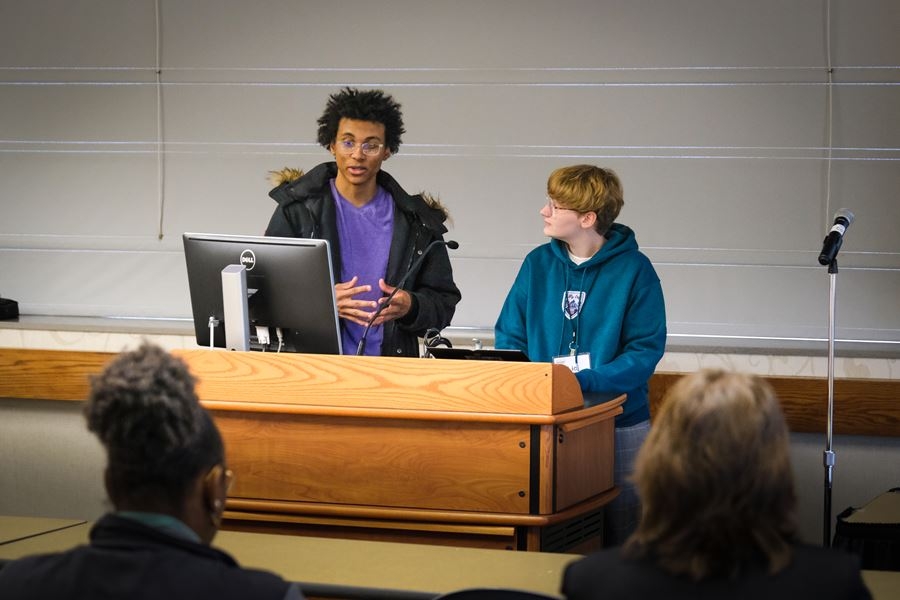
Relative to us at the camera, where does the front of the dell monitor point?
facing away from the viewer and to the right of the viewer

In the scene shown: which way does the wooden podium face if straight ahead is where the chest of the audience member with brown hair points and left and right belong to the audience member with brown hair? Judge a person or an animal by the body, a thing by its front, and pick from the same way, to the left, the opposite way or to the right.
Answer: the opposite way

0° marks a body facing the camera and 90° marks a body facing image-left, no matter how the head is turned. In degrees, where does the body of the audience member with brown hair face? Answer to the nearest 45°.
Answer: approximately 180°

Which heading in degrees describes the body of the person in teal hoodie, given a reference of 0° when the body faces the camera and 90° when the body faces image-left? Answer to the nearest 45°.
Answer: approximately 45°

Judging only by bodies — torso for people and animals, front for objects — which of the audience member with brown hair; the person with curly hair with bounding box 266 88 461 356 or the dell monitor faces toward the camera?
the person with curly hair

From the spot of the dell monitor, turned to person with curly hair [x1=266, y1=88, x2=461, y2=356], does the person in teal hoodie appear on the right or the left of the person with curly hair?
right

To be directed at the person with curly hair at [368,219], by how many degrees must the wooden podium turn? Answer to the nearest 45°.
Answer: approximately 180°

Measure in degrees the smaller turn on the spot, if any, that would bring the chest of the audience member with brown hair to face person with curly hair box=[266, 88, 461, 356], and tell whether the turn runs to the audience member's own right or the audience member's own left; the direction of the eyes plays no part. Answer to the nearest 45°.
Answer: approximately 45° to the audience member's own left

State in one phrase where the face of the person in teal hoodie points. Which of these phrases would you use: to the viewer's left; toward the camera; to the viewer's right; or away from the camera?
to the viewer's left

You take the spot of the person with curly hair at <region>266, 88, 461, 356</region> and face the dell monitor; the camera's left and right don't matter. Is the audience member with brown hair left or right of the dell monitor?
left

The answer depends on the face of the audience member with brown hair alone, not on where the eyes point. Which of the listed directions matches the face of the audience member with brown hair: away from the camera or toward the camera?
away from the camera

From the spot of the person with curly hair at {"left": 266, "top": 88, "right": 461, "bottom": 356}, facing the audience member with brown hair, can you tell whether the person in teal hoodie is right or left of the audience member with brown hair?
left
